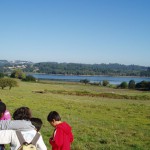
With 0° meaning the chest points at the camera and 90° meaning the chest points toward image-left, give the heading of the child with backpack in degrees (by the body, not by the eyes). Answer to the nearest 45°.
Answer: approximately 180°

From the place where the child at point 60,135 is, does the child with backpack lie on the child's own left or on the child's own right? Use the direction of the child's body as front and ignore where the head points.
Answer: on the child's own left

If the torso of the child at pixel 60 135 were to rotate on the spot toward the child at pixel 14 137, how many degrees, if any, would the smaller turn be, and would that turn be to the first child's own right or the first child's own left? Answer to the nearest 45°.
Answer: approximately 45° to the first child's own left

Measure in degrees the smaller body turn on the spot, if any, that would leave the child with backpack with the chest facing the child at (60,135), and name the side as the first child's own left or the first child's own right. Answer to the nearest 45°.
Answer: approximately 45° to the first child's own right

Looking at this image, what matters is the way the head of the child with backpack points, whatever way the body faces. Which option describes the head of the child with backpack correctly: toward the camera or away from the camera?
away from the camera
